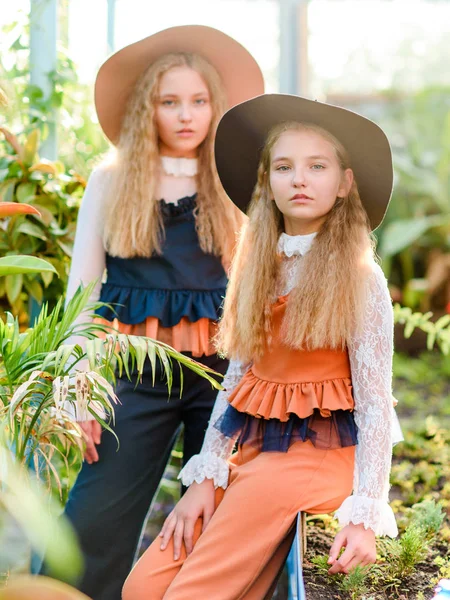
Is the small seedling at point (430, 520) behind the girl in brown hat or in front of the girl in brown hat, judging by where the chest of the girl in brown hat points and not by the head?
behind

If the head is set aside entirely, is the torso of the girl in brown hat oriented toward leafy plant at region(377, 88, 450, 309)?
no

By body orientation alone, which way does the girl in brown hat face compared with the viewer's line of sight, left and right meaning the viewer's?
facing the viewer and to the left of the viewer

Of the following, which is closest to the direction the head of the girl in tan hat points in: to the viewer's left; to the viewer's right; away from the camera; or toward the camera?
toward the camera

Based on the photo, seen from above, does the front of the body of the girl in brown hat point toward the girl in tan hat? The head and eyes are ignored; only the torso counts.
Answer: no

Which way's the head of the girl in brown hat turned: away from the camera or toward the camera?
toward the camera

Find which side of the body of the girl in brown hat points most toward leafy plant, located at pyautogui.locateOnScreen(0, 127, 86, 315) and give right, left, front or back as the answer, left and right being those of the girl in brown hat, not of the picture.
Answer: right
